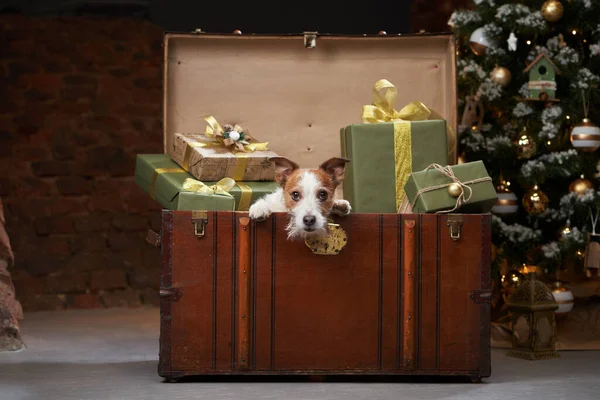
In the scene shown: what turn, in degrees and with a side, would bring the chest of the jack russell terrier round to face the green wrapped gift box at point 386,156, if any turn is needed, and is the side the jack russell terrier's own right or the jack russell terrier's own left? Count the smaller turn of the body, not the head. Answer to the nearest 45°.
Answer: approximately 135° to the jack russell terrier's own left

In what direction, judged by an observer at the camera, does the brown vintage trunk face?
facing the viewer

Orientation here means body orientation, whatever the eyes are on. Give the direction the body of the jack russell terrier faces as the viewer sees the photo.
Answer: toward the camera

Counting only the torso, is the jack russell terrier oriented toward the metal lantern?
no

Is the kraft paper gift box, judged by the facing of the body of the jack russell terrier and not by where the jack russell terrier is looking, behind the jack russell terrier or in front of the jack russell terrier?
behind

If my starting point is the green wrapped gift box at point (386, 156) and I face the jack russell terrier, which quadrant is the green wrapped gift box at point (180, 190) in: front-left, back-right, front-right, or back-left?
front-right
